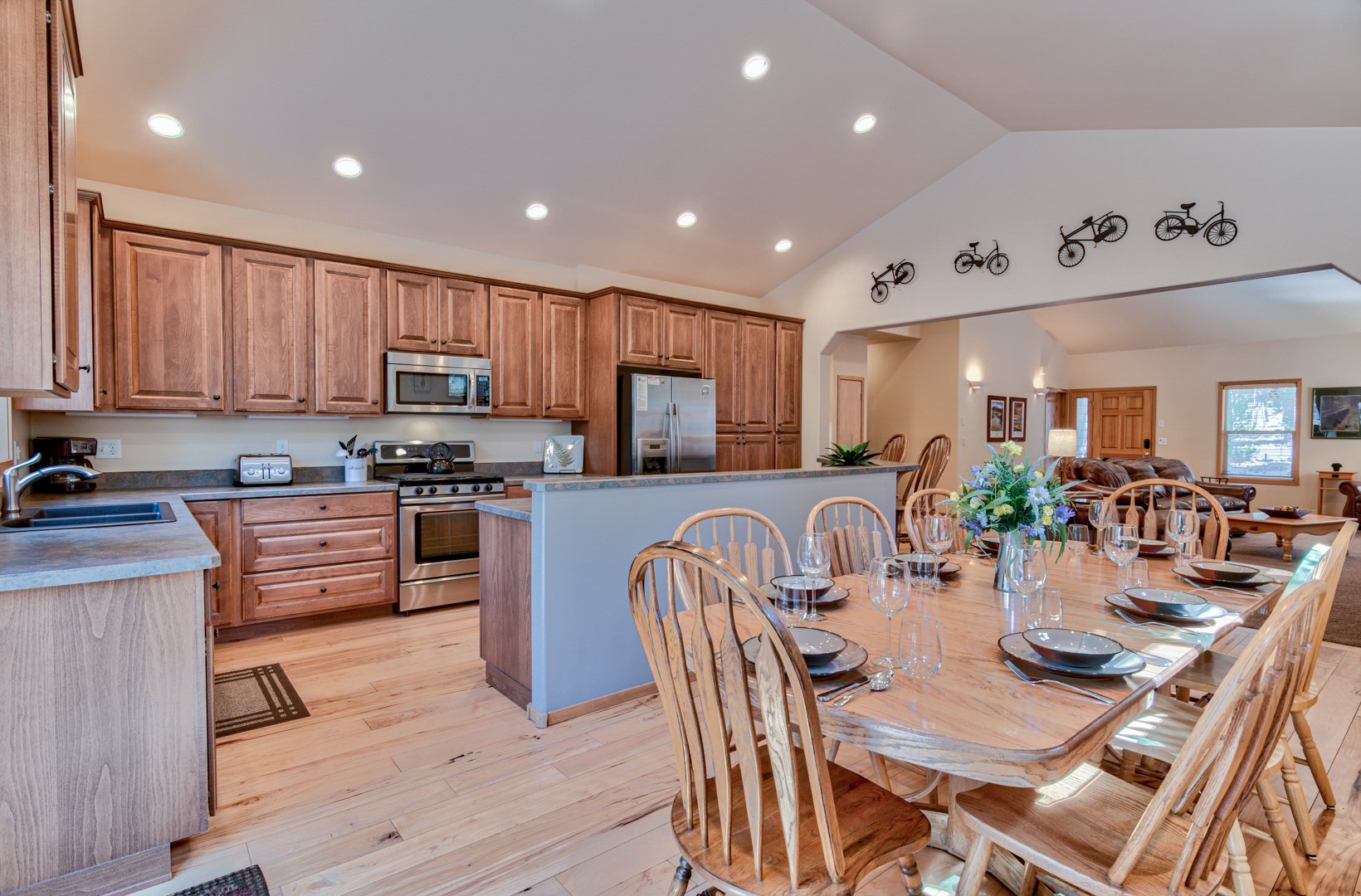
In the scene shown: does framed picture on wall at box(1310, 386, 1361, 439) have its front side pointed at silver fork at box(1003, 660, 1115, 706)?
yes

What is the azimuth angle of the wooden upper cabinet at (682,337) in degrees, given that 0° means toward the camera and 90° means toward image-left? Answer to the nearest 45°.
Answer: approximately 315°

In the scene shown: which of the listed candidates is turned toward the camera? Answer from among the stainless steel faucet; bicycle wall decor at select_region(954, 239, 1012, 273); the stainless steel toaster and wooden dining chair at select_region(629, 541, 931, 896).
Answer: the stainless steel toaster

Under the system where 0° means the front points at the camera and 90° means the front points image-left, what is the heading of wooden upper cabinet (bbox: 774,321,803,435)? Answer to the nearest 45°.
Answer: approximately 315°

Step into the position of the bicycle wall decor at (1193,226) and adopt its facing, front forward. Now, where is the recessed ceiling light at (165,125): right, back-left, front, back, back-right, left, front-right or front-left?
back-right

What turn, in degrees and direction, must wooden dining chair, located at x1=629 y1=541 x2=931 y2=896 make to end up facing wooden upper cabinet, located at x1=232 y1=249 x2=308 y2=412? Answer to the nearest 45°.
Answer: approximately 90° to its left

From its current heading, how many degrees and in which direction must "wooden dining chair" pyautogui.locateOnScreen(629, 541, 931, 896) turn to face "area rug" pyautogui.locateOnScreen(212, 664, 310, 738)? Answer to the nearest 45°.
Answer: approximately 90° to its left

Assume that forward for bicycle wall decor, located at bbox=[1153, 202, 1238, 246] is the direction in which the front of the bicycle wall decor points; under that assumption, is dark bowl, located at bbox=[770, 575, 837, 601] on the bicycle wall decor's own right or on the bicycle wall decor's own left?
on the bicycle wall decor's own right

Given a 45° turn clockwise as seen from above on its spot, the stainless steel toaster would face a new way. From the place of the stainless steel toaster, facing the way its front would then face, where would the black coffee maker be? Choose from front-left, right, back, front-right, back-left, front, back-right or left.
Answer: front-right

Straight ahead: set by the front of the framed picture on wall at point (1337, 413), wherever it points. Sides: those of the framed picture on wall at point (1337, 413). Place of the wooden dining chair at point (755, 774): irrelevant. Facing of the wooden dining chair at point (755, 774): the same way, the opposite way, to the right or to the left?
the opposite way

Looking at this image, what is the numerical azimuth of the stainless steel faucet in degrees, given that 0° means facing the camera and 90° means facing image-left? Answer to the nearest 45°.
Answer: approximately 270°

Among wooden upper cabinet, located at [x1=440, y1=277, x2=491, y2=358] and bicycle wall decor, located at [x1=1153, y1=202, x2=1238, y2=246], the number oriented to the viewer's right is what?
1

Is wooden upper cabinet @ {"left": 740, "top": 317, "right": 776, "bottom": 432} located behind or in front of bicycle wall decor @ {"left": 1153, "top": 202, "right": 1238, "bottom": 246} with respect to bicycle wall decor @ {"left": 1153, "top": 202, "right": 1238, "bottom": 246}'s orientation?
behind
